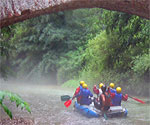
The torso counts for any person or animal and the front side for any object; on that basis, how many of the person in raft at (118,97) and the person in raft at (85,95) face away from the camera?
2

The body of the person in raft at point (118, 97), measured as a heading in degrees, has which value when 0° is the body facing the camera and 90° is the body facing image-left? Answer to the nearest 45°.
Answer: approximately 180°

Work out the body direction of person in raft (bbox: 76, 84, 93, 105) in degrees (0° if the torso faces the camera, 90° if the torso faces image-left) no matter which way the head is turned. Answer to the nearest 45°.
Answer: approximately 180°
